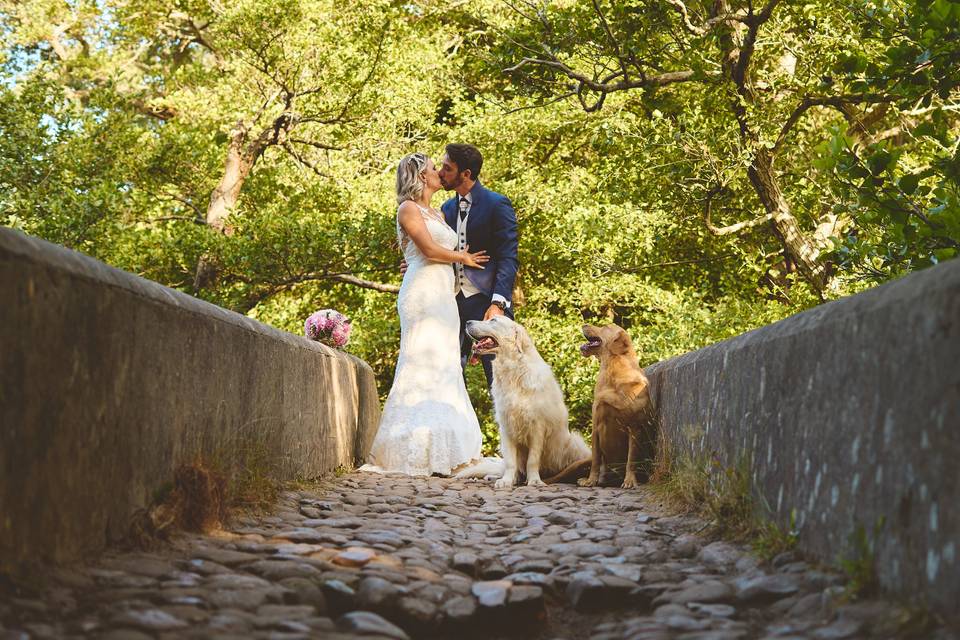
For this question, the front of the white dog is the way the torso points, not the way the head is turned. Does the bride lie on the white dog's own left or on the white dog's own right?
on the white dog's own right

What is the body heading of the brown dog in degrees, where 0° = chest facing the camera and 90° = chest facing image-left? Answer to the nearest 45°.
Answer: approximately 45°

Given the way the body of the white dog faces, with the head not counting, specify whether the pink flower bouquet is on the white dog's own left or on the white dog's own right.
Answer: on the white dog's own right

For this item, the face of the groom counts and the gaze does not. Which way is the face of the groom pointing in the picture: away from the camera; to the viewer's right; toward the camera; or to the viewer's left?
to the viewer's left

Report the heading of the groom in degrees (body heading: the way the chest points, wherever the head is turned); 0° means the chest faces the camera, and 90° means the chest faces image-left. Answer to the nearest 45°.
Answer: approximately 45°

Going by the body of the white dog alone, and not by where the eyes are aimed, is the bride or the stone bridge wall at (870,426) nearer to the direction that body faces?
the stone bridge wall

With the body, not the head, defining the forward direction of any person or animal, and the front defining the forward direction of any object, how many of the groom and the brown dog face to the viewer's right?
0

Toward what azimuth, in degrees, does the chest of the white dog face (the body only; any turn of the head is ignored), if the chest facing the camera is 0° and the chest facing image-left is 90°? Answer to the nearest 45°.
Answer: approximately 45°

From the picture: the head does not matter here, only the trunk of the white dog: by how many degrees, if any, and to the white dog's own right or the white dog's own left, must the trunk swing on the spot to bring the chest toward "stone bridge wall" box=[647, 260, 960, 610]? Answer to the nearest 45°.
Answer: approximately 45° to the white dog's own left

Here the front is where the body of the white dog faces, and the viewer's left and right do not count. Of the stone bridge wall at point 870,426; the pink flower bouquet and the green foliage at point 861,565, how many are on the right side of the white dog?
1

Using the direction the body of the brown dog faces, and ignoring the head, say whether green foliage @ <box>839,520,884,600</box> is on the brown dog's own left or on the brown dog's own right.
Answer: on the brown dog's own left
